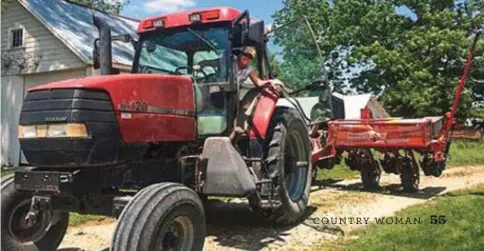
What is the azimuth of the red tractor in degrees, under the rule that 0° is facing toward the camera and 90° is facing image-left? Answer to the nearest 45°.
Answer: approximately 45°

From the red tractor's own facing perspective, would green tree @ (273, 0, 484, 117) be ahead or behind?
behind

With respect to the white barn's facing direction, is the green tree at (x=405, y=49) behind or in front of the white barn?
behind

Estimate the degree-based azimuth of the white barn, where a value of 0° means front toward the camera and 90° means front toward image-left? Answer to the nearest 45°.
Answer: approximately 45°
